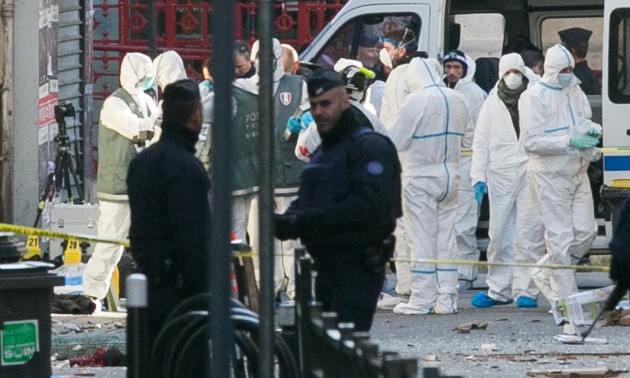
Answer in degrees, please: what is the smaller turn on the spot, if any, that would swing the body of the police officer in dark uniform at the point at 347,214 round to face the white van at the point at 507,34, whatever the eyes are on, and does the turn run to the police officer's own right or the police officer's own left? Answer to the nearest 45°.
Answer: approximately 135° to the police officer's own right

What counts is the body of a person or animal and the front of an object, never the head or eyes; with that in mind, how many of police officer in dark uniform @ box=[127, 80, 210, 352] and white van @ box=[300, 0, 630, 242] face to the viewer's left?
1

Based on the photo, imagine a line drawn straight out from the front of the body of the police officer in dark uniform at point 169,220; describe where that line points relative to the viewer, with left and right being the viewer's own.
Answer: facing away from the viewer and to the right of the viewer

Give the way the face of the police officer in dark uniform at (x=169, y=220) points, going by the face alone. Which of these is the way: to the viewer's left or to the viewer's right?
to the viewer's right

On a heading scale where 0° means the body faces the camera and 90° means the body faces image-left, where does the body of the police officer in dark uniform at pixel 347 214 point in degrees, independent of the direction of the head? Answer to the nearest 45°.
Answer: approximately 45°

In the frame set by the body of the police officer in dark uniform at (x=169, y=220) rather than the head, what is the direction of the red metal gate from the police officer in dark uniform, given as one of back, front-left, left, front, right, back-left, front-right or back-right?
front-left

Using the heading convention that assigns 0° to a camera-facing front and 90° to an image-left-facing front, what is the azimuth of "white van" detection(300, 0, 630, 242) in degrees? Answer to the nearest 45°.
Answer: approximately 90°
